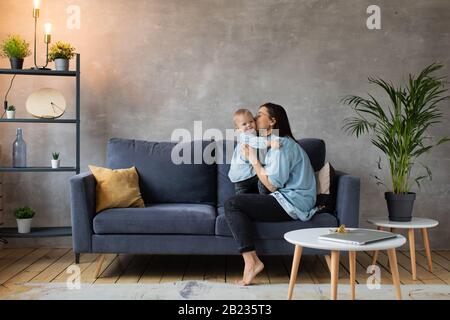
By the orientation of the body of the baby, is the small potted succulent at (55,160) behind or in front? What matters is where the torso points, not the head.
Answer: behind

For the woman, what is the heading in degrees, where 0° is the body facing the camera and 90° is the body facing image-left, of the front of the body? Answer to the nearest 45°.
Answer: approximately 90°

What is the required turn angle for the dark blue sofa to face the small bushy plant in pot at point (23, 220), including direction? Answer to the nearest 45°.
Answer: approximately 135° to its right

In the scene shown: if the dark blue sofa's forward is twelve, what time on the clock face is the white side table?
The white side table is roughly at 9 o'clock from the dark blue sofa.

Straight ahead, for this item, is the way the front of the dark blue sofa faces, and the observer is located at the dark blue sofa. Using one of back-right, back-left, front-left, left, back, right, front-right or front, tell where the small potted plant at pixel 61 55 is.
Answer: back-right

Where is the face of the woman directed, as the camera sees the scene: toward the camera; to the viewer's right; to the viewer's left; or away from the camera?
to the viewer's left

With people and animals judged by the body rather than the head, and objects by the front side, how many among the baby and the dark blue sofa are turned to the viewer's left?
0

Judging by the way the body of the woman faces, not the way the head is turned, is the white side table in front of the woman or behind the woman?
behind
